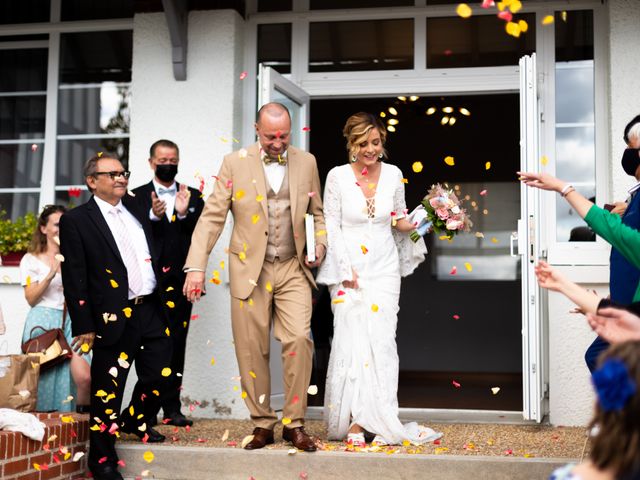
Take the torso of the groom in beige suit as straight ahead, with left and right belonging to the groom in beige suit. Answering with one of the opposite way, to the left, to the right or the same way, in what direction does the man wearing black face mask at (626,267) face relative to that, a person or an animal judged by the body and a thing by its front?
to the right

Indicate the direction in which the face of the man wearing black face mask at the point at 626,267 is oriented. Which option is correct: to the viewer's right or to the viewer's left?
to the viewer's left

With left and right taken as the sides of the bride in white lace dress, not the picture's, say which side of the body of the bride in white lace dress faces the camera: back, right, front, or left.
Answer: front

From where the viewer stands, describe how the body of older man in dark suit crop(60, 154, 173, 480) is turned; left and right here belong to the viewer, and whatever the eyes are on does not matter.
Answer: facing the viewer and to the right of the viewer

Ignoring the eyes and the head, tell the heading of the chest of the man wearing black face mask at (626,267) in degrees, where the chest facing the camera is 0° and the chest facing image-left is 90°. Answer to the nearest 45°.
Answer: approximately 90°

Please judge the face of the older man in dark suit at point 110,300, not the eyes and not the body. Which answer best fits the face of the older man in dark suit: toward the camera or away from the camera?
toward the camera

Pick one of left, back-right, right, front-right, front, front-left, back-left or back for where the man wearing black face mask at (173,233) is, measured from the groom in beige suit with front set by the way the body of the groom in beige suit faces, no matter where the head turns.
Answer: back-right

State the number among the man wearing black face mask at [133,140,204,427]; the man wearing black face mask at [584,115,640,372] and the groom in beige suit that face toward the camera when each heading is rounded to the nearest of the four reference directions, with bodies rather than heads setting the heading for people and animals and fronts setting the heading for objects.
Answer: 2

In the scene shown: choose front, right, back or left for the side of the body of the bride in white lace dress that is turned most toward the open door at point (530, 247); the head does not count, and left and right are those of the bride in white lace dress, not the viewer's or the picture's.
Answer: left

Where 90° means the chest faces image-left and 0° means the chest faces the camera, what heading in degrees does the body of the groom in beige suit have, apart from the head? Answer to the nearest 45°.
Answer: approximately 0°

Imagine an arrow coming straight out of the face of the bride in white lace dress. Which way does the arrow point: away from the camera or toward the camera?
toward the camera

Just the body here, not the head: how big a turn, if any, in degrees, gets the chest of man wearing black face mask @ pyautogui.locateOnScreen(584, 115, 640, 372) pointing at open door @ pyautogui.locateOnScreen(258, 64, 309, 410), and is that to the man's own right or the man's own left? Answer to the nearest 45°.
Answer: approximately 45° to the man's own right

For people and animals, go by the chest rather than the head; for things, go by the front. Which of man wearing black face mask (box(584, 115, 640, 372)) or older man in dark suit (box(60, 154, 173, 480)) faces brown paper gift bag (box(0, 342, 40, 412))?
the man wearing black face mask

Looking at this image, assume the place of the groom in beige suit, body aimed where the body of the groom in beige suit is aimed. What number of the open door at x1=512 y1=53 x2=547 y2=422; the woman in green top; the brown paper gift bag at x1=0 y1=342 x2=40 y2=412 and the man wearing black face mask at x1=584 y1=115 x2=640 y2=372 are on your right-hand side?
1

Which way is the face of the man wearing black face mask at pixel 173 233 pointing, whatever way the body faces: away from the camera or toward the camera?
toward the camera

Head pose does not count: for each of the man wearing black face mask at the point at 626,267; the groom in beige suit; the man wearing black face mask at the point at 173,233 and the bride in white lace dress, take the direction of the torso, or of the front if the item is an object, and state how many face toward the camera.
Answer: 3

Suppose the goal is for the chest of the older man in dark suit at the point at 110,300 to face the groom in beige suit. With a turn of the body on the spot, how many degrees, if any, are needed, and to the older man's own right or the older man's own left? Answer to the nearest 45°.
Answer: approximately 45° to the older man's own left
